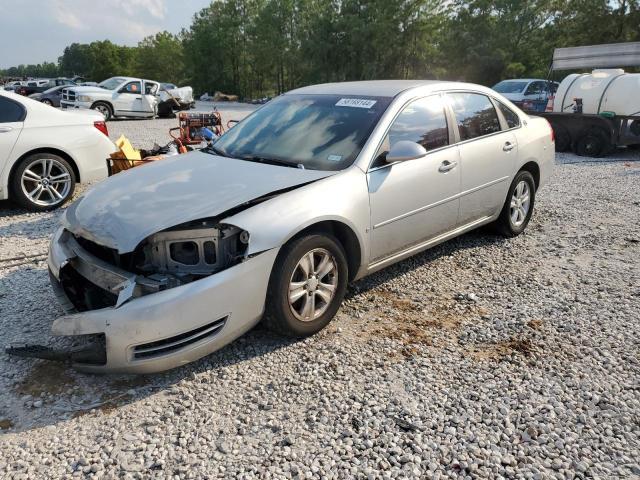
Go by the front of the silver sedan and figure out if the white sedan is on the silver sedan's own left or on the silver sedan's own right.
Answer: on the silver sedan's own right

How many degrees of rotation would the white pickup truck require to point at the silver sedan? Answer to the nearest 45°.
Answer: approximately 45° to its left

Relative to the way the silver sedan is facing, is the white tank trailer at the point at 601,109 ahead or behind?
behind

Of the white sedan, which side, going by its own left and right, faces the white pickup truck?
right

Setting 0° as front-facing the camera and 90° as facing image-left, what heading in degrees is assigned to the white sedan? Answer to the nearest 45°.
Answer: approximately 90°

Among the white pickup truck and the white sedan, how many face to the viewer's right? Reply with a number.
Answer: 0

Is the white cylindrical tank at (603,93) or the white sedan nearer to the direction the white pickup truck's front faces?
the white sedan

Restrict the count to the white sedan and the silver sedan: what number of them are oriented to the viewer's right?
0

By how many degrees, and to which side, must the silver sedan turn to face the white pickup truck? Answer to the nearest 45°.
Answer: approximately 135° to its right

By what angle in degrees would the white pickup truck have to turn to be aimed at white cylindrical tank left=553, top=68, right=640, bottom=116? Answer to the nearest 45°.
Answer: approximately 90° to its left

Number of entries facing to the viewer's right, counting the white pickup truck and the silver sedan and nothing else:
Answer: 0

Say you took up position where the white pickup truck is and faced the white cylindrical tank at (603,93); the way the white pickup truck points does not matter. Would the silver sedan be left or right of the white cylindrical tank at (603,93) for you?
right
